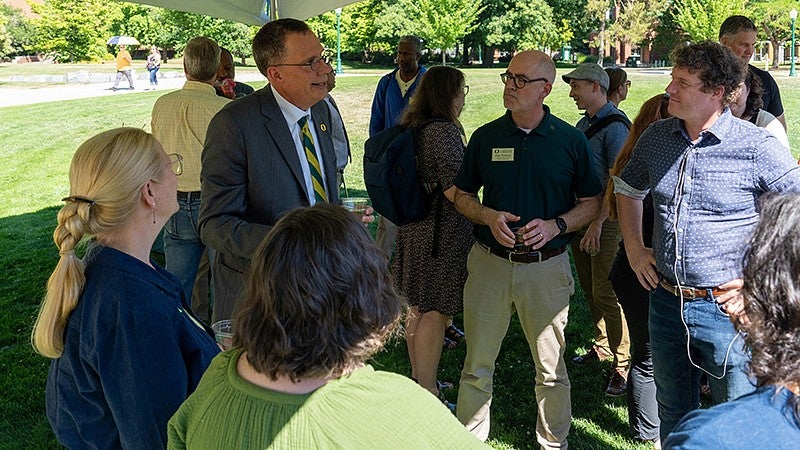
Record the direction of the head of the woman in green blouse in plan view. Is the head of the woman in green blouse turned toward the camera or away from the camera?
away from the camera

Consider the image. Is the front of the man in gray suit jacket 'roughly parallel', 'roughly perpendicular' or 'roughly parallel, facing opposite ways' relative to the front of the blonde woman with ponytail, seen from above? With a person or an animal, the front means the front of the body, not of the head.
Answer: roughly perpendicular

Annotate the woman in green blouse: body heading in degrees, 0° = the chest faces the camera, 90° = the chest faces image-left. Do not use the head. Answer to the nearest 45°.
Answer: approximately 180°

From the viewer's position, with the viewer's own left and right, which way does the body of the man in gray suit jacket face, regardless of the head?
facing the viewer and to the right of the viewer

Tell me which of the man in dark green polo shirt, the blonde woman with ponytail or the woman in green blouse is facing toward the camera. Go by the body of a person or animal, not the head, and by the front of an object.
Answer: the man in dark green polo shirt

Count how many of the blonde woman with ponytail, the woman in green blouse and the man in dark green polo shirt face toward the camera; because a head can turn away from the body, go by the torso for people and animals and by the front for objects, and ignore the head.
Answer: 1

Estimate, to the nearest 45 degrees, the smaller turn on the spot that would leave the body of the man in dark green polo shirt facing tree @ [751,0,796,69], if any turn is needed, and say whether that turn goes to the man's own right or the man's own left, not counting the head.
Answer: approximately 180°

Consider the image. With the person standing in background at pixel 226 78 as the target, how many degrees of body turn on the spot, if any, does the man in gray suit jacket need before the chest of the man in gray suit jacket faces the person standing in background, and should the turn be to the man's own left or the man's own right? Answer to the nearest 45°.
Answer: approximately 135° to the man's own left

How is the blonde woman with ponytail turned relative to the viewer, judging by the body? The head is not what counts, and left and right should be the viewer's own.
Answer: facing away from the viewer and to the right of the viewer

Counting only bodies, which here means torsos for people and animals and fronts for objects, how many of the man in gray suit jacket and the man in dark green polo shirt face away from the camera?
0

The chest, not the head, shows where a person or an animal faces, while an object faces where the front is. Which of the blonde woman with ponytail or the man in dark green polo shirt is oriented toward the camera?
the man in dark green polo shirt

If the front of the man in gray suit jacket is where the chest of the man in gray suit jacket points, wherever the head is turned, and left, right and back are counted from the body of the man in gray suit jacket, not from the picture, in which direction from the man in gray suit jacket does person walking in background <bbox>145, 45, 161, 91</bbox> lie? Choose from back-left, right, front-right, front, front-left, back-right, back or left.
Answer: back-left

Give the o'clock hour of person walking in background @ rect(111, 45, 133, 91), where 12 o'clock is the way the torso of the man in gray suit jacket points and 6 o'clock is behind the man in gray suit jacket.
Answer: The person walking in background is roughly at 7 o'clock from the man in gray suit jacket.

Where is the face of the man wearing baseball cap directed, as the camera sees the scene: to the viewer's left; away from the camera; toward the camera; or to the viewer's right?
to the viewer's left

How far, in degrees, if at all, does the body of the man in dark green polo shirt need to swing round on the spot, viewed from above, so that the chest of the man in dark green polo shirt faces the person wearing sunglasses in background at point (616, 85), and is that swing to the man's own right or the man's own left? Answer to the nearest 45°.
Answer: approximately 180°

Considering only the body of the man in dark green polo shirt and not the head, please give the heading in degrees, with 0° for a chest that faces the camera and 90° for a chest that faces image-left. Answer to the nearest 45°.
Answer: approximately 0°

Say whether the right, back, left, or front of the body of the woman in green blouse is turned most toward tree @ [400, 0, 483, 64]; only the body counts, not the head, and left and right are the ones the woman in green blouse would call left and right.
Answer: front

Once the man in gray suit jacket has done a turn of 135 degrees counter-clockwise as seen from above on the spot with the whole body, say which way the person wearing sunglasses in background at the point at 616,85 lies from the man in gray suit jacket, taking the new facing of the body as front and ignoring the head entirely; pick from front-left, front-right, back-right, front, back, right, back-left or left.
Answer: front-right
